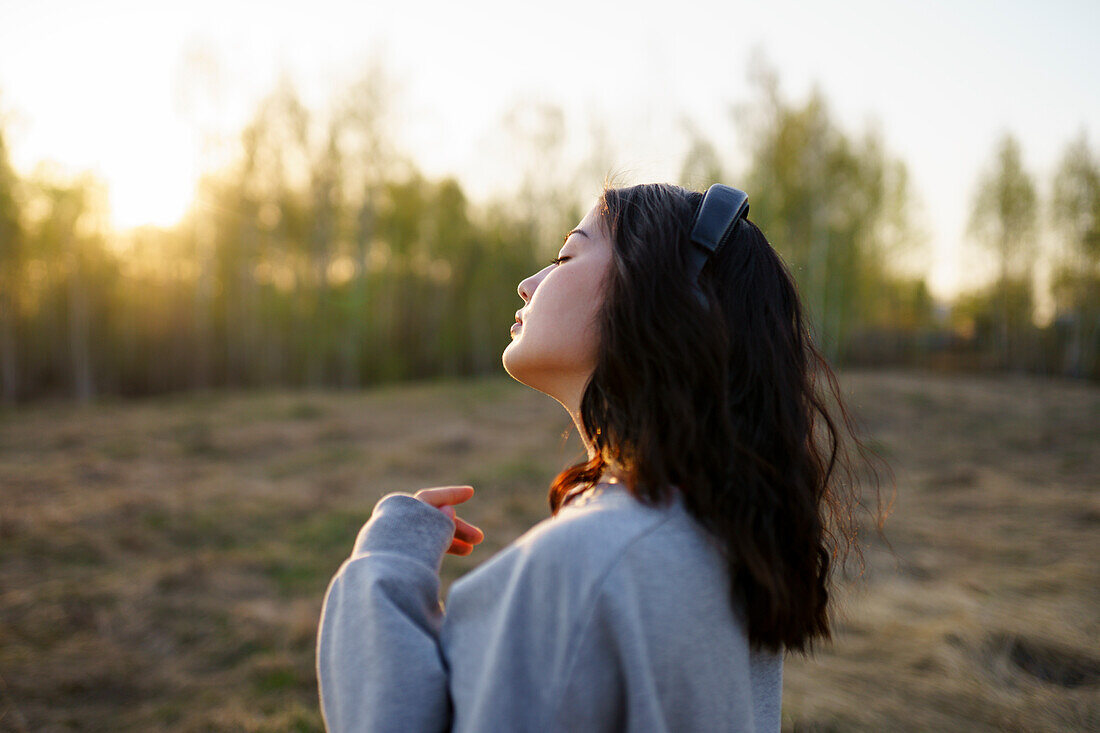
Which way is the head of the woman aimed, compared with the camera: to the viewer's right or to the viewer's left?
to the viewer's left

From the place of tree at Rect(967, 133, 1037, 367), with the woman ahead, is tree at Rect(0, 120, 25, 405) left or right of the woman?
right

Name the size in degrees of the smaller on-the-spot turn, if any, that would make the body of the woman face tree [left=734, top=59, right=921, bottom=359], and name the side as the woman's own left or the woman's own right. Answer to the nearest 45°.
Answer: approximately 90° to the woman's own right

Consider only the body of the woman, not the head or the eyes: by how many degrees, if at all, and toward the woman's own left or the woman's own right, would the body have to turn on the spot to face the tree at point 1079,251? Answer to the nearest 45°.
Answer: approximately 135° to the woman's own right

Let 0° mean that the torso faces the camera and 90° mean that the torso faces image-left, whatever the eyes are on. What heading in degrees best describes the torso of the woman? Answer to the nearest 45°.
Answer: approximately 90°

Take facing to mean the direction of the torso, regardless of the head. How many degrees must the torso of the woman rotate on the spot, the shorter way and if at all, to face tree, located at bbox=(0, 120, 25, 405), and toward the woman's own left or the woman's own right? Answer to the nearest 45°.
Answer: approximately 45° to the woman's own right
